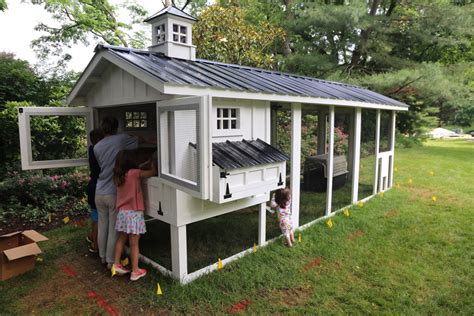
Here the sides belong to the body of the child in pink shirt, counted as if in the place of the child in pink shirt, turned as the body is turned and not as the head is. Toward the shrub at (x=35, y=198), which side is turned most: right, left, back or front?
left

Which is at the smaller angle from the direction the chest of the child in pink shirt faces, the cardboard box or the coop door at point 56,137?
the coop door

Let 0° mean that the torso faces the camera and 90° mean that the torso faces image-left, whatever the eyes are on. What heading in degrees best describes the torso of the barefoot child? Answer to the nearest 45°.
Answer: approximately 135°

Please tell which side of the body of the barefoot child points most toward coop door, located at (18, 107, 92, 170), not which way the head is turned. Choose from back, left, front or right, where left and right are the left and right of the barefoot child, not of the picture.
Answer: left

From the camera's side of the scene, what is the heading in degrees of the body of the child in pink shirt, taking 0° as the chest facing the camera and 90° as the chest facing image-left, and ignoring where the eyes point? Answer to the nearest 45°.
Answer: approximately 225°

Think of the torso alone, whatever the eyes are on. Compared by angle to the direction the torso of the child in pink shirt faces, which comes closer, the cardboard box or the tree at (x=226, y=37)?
the tree

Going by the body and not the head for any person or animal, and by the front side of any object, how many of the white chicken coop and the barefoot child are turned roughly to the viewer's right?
0

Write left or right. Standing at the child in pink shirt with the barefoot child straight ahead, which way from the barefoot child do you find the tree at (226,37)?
left

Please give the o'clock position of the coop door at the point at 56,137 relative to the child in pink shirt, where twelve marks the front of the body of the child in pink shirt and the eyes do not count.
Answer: The coop door is roughly at 10 o'clock from the child in pink shirt.

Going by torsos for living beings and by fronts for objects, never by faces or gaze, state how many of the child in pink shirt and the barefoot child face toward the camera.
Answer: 0

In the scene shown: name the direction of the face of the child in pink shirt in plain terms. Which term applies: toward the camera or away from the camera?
away from the camera
